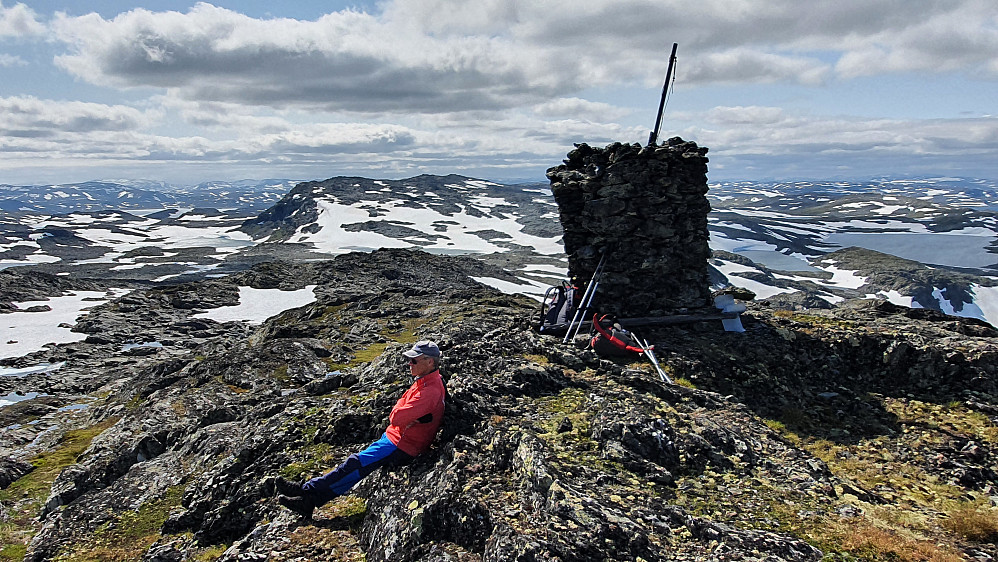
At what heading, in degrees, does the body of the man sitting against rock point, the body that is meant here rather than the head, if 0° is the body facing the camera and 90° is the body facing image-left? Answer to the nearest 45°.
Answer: approximately 90°

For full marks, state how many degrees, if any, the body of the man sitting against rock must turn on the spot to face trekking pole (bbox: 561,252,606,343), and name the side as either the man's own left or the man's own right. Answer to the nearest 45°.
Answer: approximately 135° to the man's own right

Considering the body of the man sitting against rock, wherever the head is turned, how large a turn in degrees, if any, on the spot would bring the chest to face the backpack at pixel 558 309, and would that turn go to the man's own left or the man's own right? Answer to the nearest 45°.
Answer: approximately 135° to the man's own right

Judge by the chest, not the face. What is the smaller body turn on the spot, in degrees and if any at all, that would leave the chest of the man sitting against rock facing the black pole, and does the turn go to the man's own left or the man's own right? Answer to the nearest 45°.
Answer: approximately 135° to the man's own right

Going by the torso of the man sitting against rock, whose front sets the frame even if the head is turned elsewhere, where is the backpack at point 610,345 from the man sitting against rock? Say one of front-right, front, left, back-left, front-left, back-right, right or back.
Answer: back-right

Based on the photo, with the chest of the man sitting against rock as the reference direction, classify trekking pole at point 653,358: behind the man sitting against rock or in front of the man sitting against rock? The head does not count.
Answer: behind
